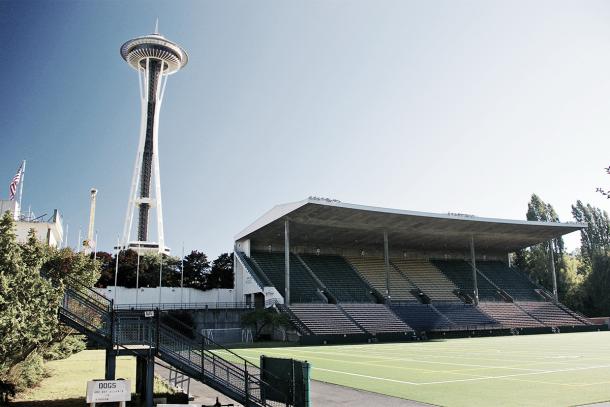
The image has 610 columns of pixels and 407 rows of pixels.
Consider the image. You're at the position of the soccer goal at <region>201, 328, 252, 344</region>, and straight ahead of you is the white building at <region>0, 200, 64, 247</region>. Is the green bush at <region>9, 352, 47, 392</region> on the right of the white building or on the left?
left

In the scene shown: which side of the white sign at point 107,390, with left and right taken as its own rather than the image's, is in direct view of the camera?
front

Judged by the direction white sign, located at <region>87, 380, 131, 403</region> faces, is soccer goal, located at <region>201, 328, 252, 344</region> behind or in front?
behind

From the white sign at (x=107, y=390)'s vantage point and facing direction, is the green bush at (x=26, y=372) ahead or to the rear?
to the rear

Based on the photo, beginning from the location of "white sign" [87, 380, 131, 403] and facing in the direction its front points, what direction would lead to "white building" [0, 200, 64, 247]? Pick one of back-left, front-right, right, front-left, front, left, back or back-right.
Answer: back
